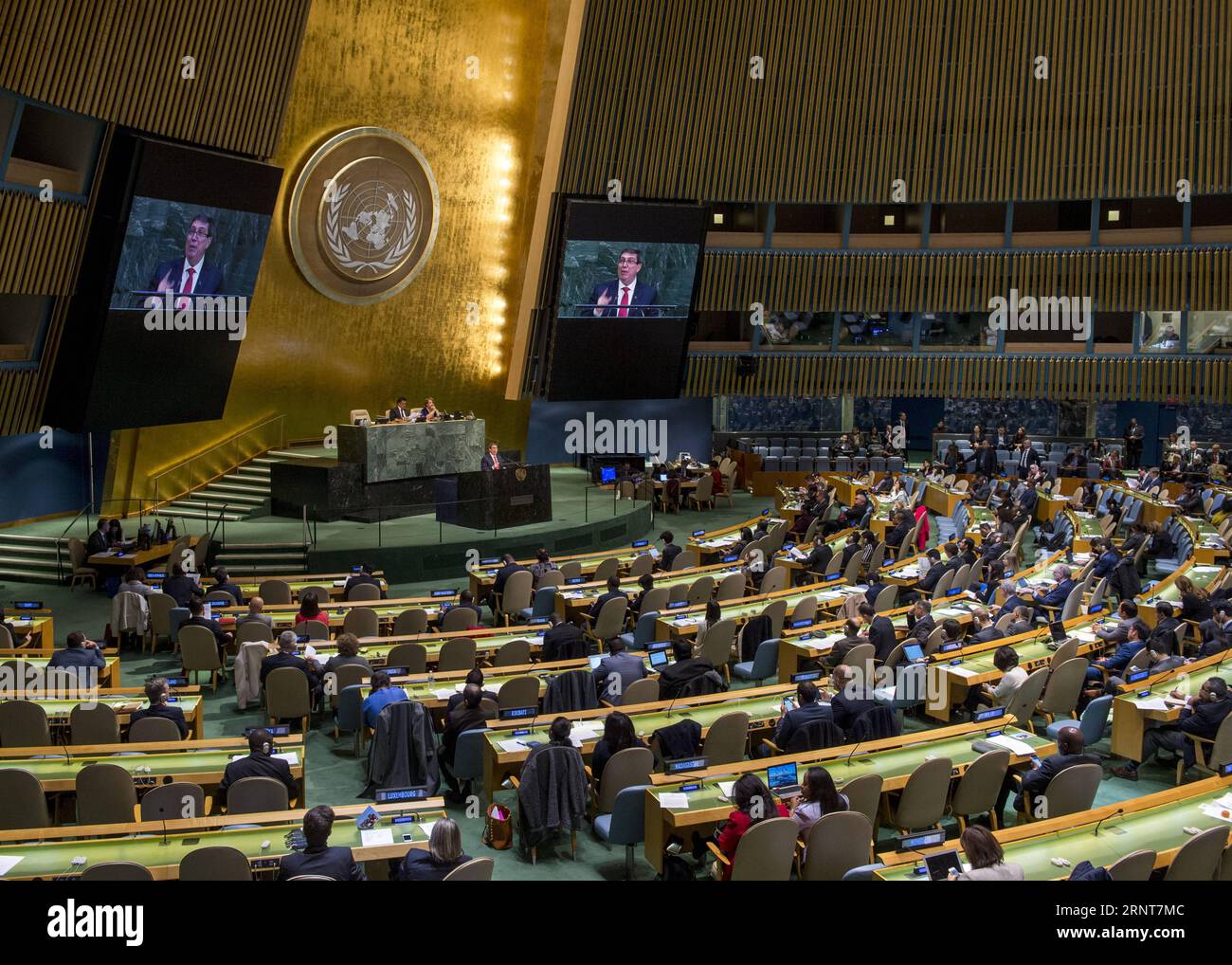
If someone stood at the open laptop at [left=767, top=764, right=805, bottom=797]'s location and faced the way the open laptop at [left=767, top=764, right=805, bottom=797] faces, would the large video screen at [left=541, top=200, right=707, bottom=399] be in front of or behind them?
behind

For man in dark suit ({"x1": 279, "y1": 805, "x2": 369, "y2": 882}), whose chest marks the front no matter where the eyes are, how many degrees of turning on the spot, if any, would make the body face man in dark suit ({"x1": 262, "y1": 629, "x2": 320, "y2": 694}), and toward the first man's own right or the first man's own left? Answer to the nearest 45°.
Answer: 0° — they already face them

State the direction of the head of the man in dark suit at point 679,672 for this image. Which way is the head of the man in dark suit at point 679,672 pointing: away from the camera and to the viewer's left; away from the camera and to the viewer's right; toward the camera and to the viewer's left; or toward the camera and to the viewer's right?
away from the camera and to the viewer's left

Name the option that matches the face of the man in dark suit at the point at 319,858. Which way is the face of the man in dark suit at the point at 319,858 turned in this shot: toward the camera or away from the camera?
away from the camera

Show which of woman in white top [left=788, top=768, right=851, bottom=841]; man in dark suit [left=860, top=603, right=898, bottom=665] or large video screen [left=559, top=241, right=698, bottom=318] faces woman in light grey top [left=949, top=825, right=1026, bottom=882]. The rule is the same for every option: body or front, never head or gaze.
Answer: the large video screen

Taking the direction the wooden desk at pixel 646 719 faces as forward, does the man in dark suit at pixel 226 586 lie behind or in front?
behind

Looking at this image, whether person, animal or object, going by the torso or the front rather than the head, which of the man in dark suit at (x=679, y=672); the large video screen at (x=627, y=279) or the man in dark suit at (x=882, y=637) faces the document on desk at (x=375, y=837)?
the large video screen

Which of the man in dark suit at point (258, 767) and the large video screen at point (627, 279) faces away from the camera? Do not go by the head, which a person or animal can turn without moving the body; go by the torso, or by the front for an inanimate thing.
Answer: the man in dark suit

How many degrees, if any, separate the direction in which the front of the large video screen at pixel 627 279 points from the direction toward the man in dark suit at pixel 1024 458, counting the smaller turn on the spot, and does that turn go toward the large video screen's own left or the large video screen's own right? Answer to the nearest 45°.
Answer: approximately 90° to the large video screen's own left

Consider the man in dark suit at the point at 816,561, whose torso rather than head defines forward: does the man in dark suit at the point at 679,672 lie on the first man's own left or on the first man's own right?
on the first man's own left

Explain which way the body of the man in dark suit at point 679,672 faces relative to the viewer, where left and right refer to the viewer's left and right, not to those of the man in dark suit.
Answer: facing away from the viewer and to the left of the viewer

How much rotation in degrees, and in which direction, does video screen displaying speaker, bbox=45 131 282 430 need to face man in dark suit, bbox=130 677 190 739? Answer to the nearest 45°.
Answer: approximately 45° to its right

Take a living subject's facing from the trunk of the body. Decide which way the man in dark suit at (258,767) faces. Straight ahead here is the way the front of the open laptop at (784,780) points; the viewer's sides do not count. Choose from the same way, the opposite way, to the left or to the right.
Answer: the opposite way
